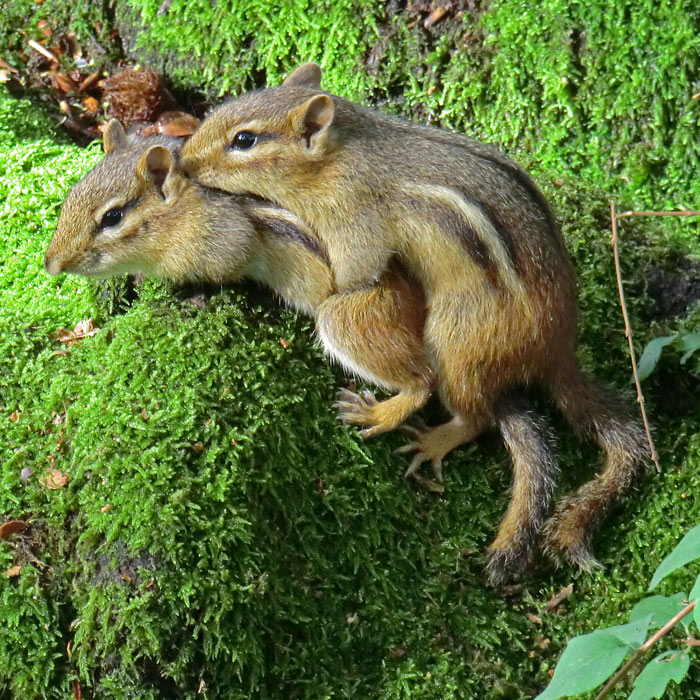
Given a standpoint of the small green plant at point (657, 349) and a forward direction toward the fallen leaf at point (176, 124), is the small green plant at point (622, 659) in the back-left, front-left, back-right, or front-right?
back-left

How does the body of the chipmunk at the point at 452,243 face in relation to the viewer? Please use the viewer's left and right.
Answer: facing to the left of the viewer

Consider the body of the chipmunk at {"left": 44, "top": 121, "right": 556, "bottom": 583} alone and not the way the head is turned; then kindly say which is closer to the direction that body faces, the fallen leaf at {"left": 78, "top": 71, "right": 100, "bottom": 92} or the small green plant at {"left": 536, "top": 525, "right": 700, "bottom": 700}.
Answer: the fallen leaf

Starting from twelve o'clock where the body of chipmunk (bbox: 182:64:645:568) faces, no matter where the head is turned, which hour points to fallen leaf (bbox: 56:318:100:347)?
The fallen leaf is roughly at 12 o'clock from the chipmunk.

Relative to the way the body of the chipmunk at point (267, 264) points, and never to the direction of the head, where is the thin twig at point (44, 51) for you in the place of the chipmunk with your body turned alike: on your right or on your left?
on your right

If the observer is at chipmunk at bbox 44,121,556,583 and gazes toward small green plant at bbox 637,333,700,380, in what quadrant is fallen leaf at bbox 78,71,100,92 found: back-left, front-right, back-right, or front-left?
back-left

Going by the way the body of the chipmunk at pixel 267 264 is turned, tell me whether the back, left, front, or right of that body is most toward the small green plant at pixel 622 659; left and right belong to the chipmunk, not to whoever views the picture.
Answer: left

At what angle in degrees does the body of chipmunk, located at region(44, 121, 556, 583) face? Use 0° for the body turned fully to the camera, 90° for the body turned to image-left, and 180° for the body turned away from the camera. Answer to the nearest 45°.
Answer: approximately 90°

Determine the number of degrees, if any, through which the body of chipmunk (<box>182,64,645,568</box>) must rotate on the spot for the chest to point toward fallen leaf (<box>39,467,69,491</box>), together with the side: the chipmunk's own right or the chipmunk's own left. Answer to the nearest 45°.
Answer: approximately 45° to the chipmunk's own left

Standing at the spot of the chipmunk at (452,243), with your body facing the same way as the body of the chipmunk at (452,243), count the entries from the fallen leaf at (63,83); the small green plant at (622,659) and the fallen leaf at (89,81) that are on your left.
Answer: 1

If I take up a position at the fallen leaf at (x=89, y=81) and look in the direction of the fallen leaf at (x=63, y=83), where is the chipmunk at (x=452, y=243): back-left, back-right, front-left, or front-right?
back-left

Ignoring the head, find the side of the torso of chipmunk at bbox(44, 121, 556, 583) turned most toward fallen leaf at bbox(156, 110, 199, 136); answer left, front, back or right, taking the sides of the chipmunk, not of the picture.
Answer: right
